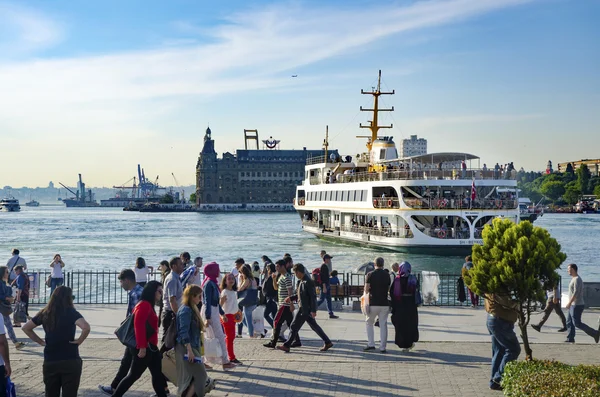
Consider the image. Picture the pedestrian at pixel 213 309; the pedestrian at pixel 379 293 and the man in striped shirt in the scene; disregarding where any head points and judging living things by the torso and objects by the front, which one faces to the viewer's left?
the man in striped shirt

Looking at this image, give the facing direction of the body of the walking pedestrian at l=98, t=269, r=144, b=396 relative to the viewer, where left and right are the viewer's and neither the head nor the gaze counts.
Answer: facing to the left of the viewer

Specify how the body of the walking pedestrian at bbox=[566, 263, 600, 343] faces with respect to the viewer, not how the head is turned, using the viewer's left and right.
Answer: facing to the left of the viewer

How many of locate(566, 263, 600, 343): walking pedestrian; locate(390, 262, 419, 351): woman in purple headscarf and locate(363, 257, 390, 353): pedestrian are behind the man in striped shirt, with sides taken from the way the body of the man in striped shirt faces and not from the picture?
3

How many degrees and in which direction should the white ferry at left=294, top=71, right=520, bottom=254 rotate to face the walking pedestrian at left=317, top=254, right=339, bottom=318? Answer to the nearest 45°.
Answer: approximately 135° to its left
